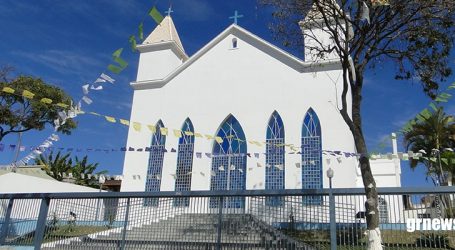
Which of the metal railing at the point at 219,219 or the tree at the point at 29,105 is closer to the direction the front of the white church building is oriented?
the metal railing

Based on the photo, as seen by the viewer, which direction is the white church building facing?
toward the camera

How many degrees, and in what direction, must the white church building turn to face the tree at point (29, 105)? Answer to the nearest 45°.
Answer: approximately 90° to its right

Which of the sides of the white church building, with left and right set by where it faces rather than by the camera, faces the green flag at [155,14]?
front

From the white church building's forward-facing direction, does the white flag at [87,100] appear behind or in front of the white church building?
in front
